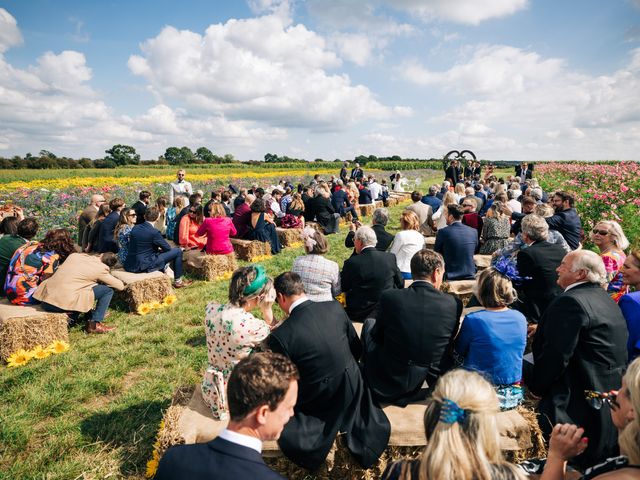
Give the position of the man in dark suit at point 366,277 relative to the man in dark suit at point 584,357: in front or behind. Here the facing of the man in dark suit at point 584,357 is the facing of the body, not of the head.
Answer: in front

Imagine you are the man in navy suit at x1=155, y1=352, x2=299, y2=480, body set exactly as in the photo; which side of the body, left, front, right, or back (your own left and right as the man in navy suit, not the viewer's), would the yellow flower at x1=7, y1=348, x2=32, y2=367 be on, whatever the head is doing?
left

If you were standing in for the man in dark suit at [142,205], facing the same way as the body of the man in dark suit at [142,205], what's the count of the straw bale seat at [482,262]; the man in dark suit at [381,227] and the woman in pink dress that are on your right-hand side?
3

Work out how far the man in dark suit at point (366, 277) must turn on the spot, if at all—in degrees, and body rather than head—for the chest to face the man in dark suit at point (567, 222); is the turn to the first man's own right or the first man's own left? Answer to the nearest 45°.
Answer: approximately 45° to the first man's own right

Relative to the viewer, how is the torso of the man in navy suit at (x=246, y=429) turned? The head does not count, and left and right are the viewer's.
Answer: facing away from the viewer and to the right of the viewer

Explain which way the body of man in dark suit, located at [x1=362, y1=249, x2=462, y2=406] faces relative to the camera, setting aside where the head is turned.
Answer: away from the camera

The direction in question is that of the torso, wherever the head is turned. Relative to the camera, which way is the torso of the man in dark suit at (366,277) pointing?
away from the camera

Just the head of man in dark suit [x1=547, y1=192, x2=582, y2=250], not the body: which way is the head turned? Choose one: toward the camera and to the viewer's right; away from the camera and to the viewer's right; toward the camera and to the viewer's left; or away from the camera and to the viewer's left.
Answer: toward the camera and to the viewer's left

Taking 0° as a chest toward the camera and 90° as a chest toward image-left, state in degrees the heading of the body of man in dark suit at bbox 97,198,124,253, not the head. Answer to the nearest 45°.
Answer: approximately 225°

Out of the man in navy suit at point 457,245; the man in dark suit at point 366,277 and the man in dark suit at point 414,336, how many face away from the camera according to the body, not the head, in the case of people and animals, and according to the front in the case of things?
3

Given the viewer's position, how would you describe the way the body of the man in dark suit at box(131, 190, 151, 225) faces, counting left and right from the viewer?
facing away from the viewer and to the right of the viewer

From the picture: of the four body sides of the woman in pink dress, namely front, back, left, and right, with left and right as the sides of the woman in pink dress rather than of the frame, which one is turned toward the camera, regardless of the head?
back

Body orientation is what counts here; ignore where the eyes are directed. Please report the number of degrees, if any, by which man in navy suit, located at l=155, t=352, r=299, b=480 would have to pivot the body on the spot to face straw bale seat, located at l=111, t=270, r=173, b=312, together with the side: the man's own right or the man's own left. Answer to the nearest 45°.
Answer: approximately 45° to the man's own left
